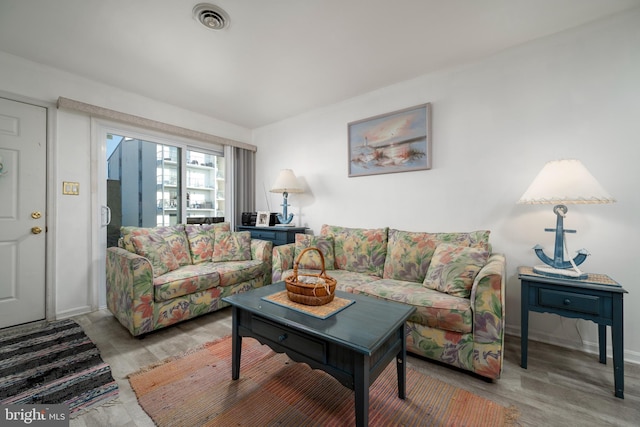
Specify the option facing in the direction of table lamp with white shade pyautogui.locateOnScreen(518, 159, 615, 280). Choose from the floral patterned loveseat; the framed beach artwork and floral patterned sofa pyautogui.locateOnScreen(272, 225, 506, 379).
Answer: the floral patterned loveseat

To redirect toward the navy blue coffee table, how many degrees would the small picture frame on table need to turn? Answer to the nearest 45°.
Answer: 0° — it already faces it

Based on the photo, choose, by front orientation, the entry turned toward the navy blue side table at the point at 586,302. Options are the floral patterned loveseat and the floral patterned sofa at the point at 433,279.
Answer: the floral patterned loveseat

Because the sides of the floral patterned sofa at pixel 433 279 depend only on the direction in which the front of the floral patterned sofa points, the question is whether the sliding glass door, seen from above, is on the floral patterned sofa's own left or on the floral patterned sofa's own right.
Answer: on the floral patterned sofa's own right

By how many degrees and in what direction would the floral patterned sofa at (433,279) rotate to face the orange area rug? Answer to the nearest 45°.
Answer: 0° — it already faces it

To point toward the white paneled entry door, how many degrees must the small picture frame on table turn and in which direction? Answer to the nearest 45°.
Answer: approximately 90° to its right

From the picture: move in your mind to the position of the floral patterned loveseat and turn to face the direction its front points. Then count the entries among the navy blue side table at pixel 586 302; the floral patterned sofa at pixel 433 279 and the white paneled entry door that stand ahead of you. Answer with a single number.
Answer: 2

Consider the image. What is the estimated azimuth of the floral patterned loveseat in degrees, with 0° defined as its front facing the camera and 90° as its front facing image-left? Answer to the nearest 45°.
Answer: approximately 315°

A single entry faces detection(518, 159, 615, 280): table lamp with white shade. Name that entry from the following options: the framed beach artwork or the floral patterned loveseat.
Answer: the floral patterned loveseat

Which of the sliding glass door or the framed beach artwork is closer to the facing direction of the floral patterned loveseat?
the framed beach artwork
